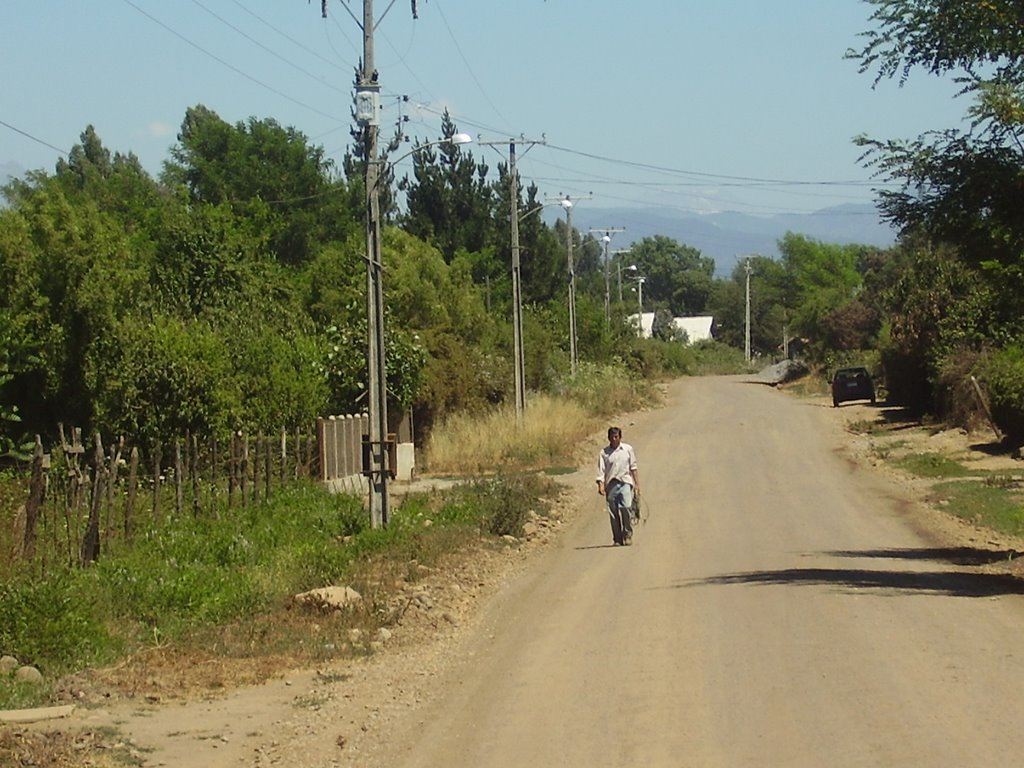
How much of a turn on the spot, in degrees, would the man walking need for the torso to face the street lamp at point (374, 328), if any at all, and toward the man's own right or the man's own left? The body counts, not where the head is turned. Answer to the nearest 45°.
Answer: approximately 90° to the man's own right

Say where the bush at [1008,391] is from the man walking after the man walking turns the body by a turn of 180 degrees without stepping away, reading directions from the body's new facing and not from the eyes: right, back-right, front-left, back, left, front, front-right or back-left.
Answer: front-right

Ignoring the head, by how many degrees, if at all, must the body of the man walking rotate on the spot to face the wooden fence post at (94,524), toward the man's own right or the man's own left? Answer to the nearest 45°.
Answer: approximately 45° to the man's own right

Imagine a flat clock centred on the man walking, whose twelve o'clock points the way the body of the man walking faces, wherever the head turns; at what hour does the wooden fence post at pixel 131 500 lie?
The wooden fence post is roughly at 2 o'clock from the man walking.

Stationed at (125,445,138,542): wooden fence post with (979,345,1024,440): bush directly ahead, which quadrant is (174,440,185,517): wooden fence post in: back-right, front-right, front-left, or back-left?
front-left

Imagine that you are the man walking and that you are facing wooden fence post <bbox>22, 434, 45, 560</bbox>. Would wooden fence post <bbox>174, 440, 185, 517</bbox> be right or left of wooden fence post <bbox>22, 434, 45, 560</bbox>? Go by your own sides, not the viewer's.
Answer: right

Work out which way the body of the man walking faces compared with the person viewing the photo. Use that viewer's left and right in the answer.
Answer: facing the viewer

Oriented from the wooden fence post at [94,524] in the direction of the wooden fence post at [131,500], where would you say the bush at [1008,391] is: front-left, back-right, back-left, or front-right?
front-right

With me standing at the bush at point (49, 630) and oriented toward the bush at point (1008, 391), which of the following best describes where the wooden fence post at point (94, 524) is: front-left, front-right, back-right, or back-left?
front-left

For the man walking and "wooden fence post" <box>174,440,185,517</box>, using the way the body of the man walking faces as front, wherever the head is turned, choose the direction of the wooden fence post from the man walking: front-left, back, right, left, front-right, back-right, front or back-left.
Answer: right
